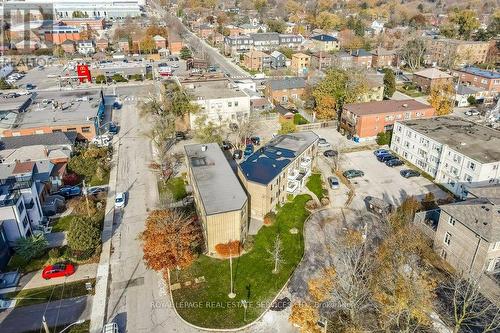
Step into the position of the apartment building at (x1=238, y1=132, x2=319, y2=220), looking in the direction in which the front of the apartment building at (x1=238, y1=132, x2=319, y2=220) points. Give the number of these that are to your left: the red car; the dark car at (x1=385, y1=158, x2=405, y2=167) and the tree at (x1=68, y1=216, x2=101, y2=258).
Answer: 1

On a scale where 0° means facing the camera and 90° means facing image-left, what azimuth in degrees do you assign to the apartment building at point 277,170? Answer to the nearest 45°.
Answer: approximately 315°

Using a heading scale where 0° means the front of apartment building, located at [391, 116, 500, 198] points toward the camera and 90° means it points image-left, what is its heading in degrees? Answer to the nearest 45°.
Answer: approximately 45°

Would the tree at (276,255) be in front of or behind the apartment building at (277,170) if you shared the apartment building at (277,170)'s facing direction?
in front

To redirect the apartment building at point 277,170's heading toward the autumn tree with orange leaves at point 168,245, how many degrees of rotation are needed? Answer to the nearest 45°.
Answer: approximately 90° to its right

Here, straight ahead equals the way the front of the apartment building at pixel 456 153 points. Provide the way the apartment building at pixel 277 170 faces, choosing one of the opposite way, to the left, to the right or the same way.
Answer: to the left

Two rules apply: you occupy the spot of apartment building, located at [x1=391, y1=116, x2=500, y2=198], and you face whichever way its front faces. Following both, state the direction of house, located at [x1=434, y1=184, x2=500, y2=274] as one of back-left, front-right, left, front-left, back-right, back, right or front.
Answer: front-left

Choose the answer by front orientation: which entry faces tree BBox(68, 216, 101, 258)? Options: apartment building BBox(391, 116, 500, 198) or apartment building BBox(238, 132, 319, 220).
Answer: apartment building BBox(391, 116, 500, 198)

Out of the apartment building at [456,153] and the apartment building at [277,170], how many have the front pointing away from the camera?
0

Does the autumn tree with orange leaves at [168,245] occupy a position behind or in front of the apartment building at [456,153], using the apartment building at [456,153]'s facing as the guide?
in front

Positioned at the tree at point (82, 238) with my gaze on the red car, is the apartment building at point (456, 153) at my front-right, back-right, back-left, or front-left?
back-left

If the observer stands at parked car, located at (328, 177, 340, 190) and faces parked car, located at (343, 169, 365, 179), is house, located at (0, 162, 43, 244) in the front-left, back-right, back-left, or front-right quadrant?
back-left
